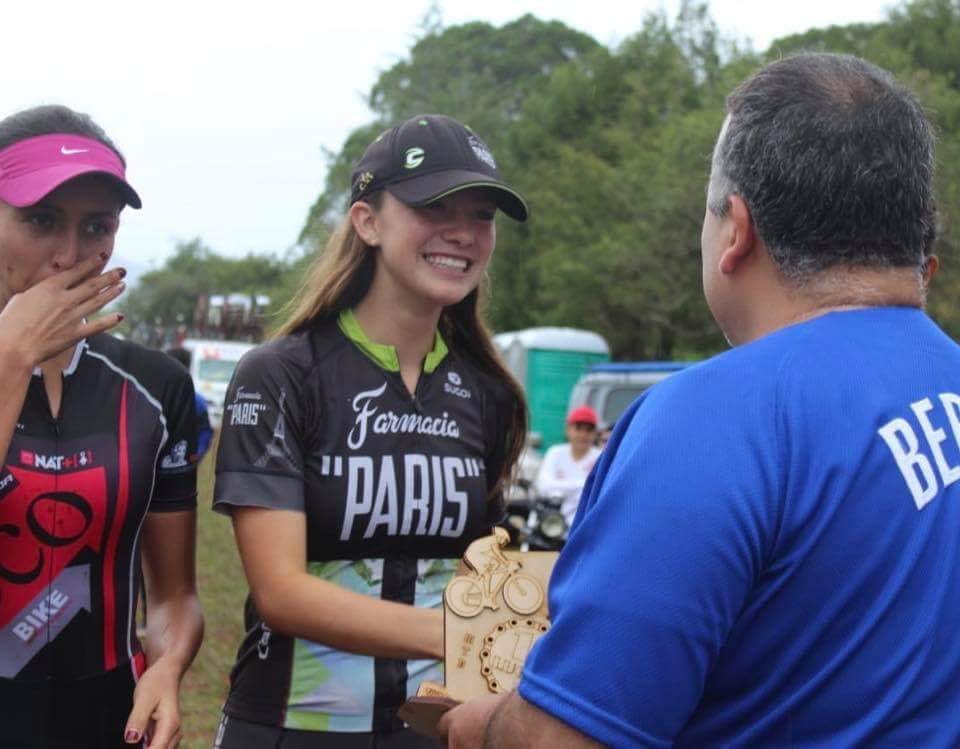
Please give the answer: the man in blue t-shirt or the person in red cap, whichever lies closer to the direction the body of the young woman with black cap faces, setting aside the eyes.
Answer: the man in blue t-shirt

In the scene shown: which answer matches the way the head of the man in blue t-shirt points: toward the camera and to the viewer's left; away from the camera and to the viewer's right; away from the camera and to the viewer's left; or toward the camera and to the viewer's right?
away from the camera and to the viewer's left

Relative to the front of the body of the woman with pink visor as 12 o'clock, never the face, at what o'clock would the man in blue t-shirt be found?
The man in blue t-shirt is roughly at 11 o'clock from the woman with pink visor.

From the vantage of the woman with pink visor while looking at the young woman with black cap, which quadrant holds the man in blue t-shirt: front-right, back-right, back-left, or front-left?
front-right

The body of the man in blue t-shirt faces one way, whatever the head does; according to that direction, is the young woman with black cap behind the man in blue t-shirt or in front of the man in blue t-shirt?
in front

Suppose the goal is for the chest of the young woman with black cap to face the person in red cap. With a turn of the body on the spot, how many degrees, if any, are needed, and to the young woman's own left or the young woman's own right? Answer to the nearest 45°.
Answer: approximately 135° to the young woman's own left

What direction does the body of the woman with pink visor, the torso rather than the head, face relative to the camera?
toward the camera

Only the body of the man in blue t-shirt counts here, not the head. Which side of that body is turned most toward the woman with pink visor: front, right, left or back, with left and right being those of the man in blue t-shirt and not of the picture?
front

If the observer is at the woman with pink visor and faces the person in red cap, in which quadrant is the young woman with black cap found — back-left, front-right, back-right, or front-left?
front-right

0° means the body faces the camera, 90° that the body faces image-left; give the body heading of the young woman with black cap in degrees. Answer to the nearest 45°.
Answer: approximately 315°

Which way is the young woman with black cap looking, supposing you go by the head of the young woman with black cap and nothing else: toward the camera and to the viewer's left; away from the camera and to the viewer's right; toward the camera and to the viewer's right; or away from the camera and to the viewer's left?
toward the camera and to the viewer's right

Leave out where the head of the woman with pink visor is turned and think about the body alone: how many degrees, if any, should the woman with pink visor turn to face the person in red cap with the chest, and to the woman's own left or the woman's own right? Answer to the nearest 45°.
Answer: approximately 135° to the woman's own left

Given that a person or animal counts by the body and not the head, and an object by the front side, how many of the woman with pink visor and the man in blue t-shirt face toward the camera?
1

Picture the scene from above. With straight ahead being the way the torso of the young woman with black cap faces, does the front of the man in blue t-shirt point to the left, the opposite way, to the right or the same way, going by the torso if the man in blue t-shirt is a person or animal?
the opposite way
